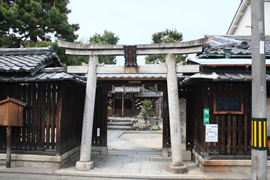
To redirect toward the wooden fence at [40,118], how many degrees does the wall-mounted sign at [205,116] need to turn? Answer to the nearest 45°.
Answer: approximately 90° to its right

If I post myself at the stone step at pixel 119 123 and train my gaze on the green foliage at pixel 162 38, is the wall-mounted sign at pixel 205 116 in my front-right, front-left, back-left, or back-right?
back-right

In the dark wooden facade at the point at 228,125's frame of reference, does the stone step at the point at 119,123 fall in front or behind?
behind

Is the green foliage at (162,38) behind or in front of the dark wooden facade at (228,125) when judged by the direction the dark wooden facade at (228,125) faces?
behind

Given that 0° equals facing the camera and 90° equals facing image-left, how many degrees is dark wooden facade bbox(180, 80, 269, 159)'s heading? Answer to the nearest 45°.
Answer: approximately 0°

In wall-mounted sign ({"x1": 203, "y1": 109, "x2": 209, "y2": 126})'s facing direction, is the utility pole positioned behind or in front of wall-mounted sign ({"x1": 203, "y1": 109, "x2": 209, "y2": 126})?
in front

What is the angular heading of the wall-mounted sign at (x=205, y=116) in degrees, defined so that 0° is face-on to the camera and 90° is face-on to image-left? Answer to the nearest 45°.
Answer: approximately 0°

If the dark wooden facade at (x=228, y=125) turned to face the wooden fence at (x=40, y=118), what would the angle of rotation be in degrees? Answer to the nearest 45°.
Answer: approximately 90° to its right

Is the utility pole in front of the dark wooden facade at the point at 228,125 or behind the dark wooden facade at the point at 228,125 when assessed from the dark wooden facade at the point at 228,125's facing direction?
in front

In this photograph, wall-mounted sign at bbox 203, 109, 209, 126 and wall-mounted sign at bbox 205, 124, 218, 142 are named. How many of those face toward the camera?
2
